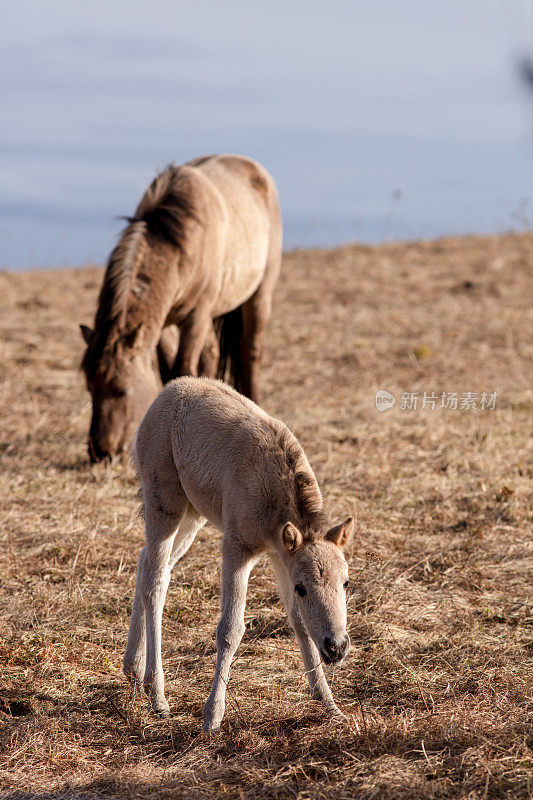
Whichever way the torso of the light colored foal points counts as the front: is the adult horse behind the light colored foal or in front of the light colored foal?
behind

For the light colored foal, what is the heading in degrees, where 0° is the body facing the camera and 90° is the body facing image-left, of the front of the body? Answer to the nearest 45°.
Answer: approximately 315°

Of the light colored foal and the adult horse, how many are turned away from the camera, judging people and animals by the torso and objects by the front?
0

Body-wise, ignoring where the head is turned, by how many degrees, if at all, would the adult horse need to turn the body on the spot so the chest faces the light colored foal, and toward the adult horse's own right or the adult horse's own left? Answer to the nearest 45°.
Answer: approximately 45° to the adult horse's own left

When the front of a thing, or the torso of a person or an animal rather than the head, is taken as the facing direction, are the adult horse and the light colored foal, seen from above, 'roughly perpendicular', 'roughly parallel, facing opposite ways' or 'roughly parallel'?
roughly perpendicular
